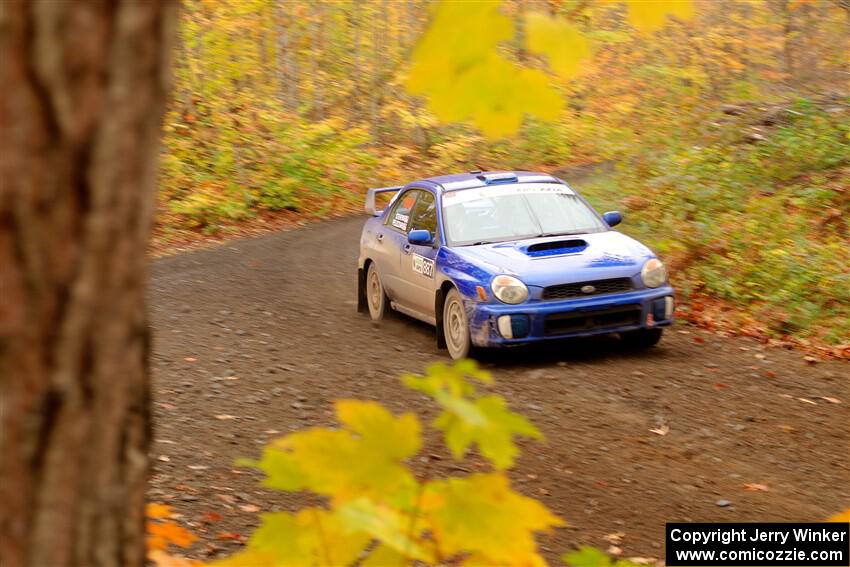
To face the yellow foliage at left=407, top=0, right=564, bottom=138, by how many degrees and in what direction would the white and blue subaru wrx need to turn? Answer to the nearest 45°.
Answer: approximately 45° to its right

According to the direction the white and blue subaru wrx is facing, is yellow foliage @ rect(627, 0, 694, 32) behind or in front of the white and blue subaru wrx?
in front

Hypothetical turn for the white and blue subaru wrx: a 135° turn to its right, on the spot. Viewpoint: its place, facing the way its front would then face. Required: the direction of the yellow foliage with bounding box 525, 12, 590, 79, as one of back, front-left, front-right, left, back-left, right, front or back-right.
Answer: left

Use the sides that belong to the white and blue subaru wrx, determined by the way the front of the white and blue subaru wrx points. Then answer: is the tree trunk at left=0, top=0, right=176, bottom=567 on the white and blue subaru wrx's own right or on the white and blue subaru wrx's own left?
on the white and blue subaru wrx's own right

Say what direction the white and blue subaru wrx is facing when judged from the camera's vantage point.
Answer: facing the viewer and to the right of the viewer

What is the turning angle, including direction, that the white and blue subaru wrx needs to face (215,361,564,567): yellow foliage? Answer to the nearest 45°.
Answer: approximately 45° to its right

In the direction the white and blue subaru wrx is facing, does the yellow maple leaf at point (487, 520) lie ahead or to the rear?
ahead

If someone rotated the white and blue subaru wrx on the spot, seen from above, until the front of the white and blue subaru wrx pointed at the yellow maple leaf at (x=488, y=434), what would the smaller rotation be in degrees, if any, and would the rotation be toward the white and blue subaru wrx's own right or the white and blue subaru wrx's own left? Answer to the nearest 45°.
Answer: approximately 45° to the white and blue subaru wrx's own right

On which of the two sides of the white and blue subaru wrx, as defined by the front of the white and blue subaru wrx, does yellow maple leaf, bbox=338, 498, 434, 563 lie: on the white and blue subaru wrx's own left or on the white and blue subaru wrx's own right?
on the white and blue subaru wrx's own right

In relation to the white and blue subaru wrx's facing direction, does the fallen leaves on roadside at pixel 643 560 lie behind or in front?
in front

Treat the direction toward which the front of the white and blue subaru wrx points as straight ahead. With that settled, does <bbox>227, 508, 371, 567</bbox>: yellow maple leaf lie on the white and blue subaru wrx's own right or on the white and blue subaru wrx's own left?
on the white and blue subaru wrx's own right
